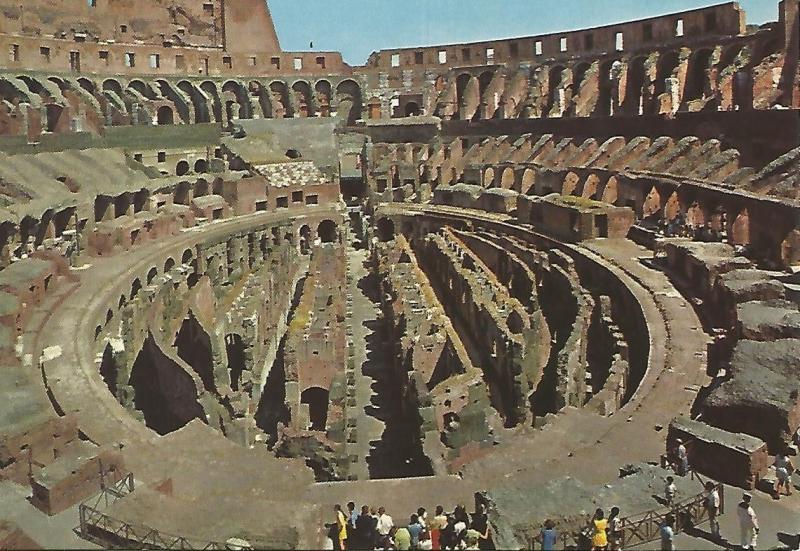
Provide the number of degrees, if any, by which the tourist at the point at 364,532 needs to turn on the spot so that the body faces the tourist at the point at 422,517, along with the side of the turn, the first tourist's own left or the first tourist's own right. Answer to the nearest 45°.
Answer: approximately 90° to the first tourist's own right

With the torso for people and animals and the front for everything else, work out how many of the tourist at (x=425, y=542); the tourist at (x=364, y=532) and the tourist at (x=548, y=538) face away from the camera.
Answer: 3

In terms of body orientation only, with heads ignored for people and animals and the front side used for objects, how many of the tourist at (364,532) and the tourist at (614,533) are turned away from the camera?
2

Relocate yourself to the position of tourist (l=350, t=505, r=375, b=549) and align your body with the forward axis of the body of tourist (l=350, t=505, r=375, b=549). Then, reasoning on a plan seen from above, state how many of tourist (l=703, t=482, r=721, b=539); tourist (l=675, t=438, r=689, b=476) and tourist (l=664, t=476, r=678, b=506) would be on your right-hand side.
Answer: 3

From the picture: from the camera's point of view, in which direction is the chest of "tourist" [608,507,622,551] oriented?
away from the camera

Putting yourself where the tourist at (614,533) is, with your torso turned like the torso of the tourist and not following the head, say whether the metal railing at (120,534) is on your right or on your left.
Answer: on your left

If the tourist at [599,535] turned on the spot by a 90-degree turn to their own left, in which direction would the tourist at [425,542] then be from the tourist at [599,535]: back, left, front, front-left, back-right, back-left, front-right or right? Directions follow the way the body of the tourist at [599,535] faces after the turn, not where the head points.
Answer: front

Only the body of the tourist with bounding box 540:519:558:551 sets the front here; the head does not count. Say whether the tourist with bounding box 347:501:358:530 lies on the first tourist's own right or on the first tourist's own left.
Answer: on the first tourist's own left

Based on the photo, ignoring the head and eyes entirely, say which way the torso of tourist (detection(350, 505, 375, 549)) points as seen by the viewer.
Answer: away from the camera

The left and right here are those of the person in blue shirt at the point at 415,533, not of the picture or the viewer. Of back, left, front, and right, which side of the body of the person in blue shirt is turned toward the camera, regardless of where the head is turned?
back

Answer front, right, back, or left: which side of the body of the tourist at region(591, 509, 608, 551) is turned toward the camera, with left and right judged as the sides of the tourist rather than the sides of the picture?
back

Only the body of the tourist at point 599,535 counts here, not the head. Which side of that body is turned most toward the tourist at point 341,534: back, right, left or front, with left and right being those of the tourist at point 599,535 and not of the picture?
left
